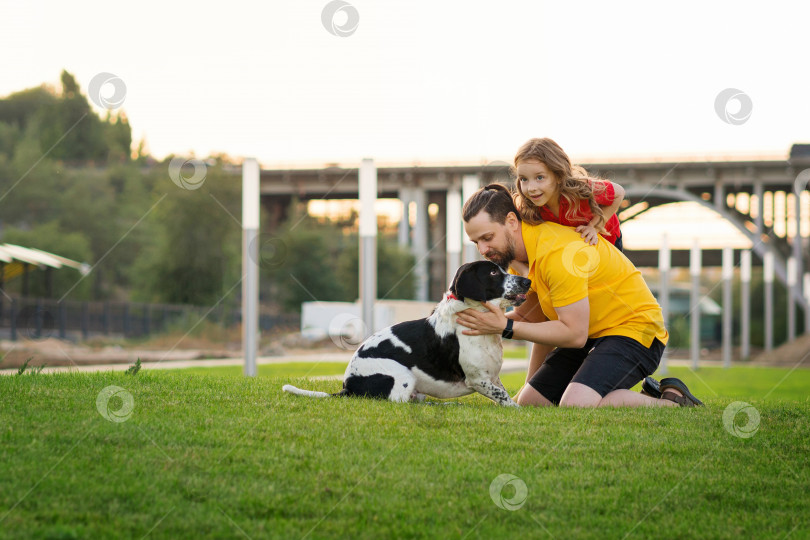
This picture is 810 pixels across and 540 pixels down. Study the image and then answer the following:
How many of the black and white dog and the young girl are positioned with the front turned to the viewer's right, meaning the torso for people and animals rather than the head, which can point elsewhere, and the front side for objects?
1

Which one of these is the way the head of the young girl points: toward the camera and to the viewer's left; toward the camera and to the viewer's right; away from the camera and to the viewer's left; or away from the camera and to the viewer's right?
toward the camera and to the viewer's left

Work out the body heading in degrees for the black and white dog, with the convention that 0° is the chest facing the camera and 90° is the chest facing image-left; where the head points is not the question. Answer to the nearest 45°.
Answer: approximately 270°

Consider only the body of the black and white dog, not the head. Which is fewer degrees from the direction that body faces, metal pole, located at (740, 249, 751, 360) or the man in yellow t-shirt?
the man in yellow t-shirt

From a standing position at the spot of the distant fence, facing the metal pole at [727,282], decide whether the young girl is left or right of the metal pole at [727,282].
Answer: right

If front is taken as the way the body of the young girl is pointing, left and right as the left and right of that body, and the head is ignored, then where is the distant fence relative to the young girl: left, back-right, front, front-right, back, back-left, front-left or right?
right

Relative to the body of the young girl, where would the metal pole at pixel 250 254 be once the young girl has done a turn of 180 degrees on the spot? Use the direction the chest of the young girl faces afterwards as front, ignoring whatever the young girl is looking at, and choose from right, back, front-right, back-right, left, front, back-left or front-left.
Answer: left

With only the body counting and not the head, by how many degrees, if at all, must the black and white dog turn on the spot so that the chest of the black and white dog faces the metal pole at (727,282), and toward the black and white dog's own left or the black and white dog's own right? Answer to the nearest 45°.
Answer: approximately 45° to the black and white dog's own left

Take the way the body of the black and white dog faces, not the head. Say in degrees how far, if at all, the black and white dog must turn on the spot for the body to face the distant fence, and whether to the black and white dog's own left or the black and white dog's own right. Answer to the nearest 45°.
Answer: approximately 135° to the black and white dog's own left

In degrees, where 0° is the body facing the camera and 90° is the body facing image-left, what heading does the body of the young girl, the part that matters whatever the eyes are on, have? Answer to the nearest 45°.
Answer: approximately 45°

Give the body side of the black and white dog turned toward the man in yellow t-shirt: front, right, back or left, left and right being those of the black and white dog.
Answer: front
